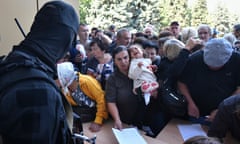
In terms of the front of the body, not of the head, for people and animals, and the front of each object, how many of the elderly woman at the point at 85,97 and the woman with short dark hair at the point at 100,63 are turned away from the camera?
0

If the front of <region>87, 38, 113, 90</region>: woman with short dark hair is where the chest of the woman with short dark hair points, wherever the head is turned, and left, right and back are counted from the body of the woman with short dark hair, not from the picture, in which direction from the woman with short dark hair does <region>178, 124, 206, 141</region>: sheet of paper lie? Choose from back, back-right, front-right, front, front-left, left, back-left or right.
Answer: left

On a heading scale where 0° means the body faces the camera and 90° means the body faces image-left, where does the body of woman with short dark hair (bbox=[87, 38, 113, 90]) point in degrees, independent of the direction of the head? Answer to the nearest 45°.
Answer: approximately 45°

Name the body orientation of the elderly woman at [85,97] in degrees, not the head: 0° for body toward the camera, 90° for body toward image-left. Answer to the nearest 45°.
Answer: approximately 45°

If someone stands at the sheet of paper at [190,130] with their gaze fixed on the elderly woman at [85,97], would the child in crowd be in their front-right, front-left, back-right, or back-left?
front-right

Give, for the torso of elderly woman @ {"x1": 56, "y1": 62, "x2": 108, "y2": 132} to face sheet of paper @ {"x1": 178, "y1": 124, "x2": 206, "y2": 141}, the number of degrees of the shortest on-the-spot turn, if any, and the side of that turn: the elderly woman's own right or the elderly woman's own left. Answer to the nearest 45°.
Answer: approximately 90° to the elderly woman's own left

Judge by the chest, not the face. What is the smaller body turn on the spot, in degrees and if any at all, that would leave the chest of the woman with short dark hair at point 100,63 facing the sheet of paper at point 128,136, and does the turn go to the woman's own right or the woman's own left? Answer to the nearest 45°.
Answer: approximately 45° to the woman's own left

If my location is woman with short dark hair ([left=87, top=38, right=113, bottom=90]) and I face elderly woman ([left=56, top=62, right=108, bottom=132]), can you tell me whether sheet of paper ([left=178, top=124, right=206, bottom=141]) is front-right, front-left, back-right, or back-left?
front-left
